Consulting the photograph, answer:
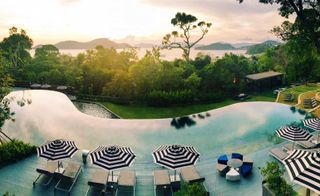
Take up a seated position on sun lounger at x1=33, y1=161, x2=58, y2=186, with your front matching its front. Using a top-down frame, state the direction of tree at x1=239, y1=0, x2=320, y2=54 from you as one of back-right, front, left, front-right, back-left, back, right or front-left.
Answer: front-right

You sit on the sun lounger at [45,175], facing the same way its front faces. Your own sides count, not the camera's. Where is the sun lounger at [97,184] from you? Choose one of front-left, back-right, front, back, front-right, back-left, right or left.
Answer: right

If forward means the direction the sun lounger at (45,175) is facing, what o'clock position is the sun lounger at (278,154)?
the sun lounger at (278,154) is roughly at 2 o'clock from the sun lounger at (45,175).

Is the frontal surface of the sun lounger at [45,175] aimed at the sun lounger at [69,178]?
no

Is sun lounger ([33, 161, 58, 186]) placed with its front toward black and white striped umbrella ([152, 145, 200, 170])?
no

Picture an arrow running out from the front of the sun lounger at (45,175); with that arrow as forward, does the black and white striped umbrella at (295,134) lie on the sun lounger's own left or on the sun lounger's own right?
on the sun lounger's own right

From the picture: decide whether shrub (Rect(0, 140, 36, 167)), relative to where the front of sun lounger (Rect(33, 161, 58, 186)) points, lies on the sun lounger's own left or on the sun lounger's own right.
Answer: on the sun lounger's own left

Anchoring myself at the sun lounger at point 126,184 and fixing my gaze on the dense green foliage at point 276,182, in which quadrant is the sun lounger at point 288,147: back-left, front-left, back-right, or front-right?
front-left

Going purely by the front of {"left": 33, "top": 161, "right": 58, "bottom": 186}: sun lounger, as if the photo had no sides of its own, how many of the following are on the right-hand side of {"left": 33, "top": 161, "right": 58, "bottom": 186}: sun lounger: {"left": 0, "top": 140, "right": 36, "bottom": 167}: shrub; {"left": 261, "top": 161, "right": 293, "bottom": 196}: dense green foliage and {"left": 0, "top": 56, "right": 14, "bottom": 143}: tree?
1

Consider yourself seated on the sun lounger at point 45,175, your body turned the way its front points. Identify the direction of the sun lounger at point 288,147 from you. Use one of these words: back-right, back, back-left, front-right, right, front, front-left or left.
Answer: front-right

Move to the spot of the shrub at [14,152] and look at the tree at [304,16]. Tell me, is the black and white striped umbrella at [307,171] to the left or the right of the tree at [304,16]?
right

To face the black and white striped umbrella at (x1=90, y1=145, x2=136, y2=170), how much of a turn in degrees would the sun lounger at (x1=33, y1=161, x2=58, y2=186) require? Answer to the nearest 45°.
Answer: approximately 90° to its right

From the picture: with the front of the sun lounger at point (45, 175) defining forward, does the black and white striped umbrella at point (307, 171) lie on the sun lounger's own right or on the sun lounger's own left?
on the sun lounger's own right

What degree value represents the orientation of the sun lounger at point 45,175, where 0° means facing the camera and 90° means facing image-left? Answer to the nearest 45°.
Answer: approximately 225°

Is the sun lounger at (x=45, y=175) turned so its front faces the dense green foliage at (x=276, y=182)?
no

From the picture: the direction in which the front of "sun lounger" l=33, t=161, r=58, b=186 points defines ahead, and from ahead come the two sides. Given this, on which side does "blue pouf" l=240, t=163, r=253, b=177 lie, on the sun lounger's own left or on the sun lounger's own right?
on the sun lounger's own right
